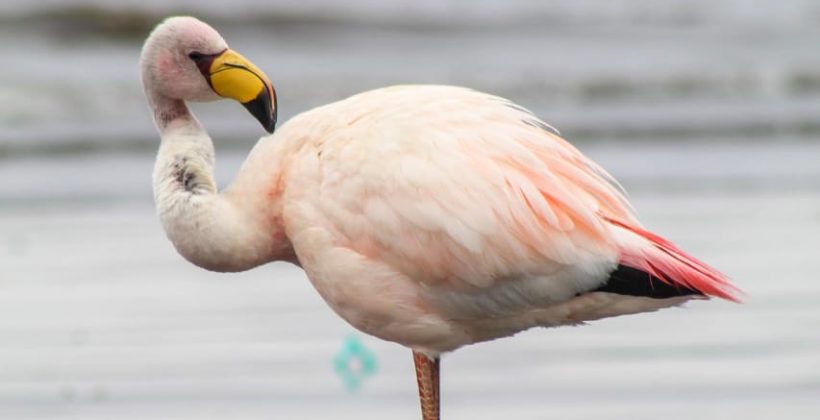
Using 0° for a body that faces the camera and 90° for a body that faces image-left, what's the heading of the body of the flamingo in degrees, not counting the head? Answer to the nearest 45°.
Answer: approximately 90°
